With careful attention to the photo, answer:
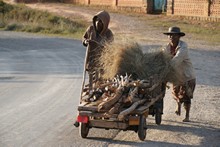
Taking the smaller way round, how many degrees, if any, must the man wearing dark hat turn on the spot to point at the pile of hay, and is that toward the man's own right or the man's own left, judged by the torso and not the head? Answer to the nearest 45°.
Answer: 0° — they already face it

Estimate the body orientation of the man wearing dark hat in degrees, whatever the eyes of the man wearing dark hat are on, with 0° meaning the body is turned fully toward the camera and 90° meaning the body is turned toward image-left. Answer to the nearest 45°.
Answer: approximately 45°
